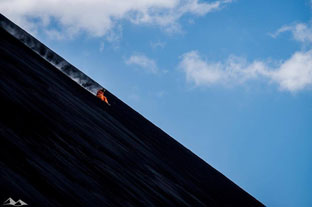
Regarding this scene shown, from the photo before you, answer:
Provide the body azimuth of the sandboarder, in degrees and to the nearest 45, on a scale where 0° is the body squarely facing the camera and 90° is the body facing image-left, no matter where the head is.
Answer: approximately 270°
